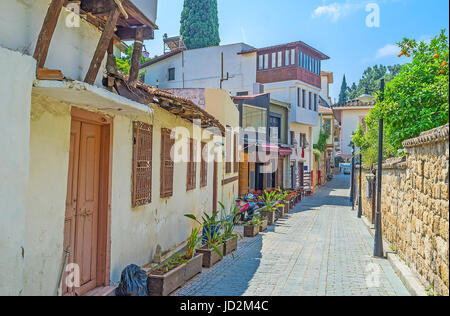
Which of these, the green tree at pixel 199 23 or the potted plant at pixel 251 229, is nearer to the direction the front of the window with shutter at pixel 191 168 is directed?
the potted plant

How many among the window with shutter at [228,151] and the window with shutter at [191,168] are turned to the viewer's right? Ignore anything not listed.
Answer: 2

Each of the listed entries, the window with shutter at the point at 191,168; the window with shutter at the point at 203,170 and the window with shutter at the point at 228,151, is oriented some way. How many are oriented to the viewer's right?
3

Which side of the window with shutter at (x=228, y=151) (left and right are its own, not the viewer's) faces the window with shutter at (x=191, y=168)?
right

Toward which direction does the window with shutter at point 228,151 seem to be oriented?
to the viewer's right

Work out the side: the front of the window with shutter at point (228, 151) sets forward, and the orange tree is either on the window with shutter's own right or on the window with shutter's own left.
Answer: on the window with shutter's own right

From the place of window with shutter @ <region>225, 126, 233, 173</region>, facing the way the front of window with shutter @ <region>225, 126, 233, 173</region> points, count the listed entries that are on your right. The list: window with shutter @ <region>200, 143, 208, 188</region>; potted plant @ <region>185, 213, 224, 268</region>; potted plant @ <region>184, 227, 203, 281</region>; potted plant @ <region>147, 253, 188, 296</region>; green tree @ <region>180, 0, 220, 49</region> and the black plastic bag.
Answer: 5

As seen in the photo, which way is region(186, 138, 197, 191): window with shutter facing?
to the viewer's right

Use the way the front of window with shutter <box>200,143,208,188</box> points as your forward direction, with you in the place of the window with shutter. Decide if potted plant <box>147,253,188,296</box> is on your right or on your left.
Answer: on your right

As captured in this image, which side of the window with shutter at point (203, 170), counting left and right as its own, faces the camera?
right
